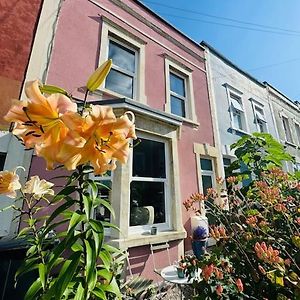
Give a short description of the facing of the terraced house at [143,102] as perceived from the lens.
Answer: facing the viewer and to the right of the viewer

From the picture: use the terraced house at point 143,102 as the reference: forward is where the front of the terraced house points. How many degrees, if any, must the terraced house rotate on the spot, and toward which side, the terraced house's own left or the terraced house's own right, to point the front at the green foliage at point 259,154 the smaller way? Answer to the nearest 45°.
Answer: approximately 45° to the terraced house's own left
